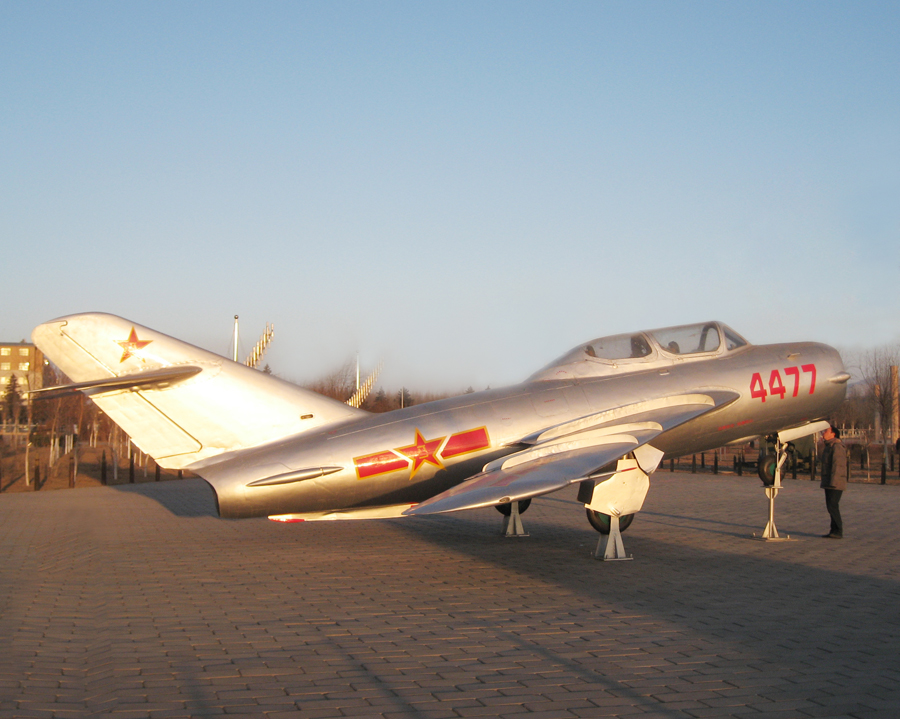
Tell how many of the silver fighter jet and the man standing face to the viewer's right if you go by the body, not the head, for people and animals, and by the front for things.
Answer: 1

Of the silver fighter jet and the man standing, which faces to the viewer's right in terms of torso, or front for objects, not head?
the silver fighter jet

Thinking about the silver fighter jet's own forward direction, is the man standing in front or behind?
in front

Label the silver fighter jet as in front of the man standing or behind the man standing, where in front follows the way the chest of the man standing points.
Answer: in front

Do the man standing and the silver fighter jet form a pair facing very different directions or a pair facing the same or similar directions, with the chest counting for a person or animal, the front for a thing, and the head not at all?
very different directions

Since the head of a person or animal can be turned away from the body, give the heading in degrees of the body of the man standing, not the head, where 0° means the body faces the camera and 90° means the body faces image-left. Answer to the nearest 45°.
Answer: approximately 90°

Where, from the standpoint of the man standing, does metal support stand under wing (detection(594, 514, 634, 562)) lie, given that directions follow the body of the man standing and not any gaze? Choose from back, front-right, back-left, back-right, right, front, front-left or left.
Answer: front-left

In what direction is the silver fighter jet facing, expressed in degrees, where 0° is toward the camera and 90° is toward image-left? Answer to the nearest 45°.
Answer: approximately 270°
